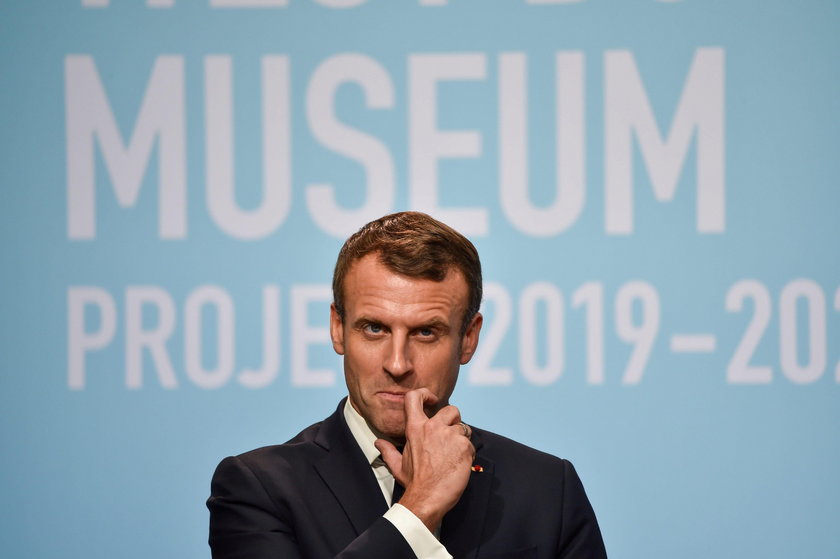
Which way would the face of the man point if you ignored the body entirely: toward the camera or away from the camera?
toward the camera

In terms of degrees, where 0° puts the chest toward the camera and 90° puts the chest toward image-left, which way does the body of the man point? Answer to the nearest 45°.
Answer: approximately 0°
